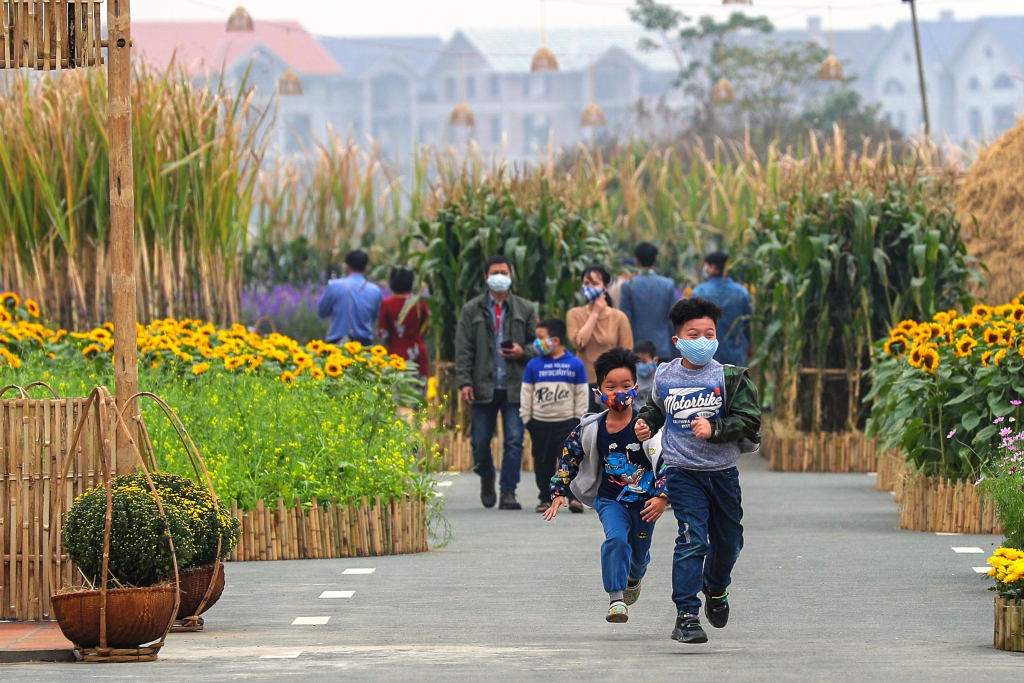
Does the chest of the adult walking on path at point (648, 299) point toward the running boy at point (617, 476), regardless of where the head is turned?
no

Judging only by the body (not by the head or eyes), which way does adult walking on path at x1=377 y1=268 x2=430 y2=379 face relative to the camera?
away from the camera

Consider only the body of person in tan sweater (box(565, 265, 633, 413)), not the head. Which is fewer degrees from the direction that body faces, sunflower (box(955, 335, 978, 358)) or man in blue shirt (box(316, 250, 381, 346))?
the sunflower

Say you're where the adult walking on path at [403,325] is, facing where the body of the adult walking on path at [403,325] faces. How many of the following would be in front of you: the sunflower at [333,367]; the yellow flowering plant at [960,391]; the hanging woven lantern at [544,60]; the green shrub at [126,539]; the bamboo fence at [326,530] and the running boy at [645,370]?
1

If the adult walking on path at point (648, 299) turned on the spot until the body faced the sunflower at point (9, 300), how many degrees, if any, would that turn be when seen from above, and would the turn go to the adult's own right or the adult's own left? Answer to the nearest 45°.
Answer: approximately 90° to the adult's own left

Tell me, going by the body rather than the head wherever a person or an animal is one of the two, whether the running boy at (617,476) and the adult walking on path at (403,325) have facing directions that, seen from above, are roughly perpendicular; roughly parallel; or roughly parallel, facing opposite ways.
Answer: roughly parallel, facing opposite ways

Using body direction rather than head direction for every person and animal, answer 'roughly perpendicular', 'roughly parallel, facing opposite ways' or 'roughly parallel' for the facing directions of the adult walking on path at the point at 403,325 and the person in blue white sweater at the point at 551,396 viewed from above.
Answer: roughly parallel, facing opposite ways

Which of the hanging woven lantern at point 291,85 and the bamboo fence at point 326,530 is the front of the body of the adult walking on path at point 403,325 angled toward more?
the hanging woven lantern

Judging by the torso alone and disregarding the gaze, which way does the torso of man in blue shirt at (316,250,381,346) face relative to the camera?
away from the camera

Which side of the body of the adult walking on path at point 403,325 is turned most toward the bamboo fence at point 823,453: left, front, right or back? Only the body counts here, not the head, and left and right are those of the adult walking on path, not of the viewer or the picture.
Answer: right

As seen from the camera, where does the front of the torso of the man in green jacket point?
toward the camera

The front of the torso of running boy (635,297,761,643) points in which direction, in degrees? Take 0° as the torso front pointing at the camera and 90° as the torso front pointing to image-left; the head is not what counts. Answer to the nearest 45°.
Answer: approximately 0°

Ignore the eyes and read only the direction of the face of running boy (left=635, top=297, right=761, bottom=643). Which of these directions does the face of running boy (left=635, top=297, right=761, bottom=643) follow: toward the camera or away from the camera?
toward the camera

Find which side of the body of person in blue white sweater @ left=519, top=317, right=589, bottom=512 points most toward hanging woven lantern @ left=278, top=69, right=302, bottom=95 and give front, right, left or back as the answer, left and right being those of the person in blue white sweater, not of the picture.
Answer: back

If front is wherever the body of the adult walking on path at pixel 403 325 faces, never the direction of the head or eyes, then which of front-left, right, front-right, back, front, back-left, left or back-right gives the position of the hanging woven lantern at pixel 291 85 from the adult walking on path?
front

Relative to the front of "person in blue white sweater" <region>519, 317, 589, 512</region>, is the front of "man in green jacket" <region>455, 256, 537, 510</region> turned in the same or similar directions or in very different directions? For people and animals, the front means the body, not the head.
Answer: same or similar directions

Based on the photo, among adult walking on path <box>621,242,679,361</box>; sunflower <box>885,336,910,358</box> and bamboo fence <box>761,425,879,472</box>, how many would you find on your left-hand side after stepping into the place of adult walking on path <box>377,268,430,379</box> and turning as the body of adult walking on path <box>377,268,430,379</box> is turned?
0

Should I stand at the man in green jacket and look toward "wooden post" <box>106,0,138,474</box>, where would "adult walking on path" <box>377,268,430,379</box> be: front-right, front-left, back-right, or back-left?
back-right

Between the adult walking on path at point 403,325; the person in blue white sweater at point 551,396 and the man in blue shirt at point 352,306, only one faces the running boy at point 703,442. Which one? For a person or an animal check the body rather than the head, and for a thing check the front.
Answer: the person in blue white sweater

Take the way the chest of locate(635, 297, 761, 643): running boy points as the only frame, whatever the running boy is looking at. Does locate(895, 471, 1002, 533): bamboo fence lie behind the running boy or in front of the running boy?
behind

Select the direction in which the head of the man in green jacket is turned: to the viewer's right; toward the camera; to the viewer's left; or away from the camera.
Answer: toward the camera

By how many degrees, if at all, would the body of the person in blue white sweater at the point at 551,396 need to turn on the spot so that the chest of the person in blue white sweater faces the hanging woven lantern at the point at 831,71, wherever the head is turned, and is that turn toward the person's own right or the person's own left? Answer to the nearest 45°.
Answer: approximately 180°

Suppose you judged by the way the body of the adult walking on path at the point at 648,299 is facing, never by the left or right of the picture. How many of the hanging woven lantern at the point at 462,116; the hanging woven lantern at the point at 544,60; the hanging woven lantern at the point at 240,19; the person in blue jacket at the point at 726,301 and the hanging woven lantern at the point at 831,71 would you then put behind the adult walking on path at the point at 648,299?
0
